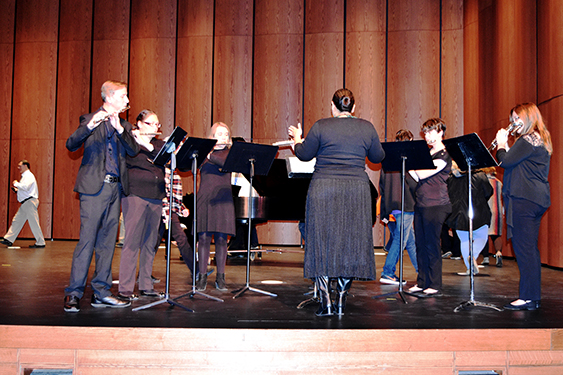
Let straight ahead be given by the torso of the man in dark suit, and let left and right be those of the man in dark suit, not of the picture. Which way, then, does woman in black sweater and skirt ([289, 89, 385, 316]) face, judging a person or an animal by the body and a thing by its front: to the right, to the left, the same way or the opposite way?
to the left

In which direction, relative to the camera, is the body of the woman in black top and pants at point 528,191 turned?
to the viewer's left

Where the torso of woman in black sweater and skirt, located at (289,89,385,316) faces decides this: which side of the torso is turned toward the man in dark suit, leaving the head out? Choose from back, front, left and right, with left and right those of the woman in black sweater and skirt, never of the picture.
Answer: left

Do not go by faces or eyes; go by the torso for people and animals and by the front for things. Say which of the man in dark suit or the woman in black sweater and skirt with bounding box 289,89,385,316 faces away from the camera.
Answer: the woman in black sweater and skirt

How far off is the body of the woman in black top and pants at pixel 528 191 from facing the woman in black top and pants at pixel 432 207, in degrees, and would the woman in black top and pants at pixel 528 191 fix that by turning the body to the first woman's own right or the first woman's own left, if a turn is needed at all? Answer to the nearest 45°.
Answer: approximately 45° to the first woman's own right

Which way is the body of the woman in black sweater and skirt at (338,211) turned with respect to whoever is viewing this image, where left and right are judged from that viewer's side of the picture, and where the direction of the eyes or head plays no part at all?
facing away from the viewer

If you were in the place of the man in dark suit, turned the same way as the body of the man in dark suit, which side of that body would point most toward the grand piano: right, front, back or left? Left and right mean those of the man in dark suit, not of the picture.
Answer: left

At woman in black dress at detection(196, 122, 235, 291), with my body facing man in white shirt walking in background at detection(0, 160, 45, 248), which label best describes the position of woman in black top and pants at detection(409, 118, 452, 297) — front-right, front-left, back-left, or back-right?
back-right

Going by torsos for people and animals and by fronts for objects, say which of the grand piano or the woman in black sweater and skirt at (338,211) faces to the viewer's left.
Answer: the grand piano
